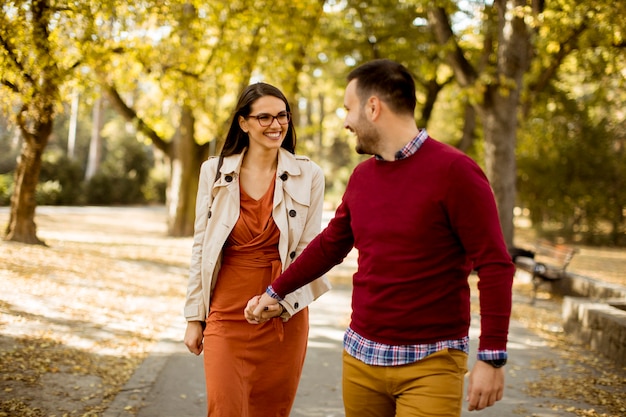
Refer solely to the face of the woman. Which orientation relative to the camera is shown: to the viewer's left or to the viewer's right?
to the viewer's right

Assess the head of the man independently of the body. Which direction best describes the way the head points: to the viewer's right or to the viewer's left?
to the viewer's left

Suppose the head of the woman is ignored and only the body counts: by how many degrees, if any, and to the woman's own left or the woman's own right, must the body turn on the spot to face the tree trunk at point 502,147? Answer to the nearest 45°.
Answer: approximately 135° to the woman's own left

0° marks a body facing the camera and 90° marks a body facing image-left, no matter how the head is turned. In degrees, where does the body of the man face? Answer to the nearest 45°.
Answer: approximately 45°
